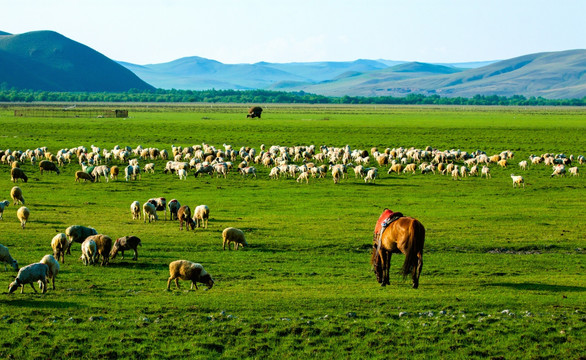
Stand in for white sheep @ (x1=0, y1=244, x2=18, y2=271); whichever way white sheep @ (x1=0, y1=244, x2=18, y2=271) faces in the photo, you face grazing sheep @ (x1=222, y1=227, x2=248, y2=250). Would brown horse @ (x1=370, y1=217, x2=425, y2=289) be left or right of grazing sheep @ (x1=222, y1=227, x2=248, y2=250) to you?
right

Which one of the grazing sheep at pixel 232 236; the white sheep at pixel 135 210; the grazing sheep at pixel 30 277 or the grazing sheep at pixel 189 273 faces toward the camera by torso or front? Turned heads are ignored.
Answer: the white sheep

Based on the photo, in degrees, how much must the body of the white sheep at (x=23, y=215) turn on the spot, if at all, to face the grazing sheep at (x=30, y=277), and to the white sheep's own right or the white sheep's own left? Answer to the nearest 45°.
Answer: approximately 45° to the white sheep's own right

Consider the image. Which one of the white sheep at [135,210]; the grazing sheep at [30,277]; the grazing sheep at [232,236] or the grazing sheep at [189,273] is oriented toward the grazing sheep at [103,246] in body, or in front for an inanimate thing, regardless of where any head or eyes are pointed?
the white sheep

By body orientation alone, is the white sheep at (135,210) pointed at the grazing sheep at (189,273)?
yes

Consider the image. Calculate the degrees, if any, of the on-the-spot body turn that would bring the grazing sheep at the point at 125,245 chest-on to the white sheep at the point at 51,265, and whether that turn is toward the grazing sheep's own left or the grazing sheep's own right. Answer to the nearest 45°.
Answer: approximately 45° to the grazing sheep's own left

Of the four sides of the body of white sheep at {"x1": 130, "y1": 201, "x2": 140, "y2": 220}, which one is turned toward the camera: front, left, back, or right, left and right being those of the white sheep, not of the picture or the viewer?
front

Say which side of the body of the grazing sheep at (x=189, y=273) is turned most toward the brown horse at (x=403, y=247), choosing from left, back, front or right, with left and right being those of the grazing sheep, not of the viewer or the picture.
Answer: front
